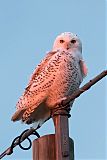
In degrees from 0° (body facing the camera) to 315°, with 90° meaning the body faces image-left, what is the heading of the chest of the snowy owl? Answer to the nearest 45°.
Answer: approximately 315°
